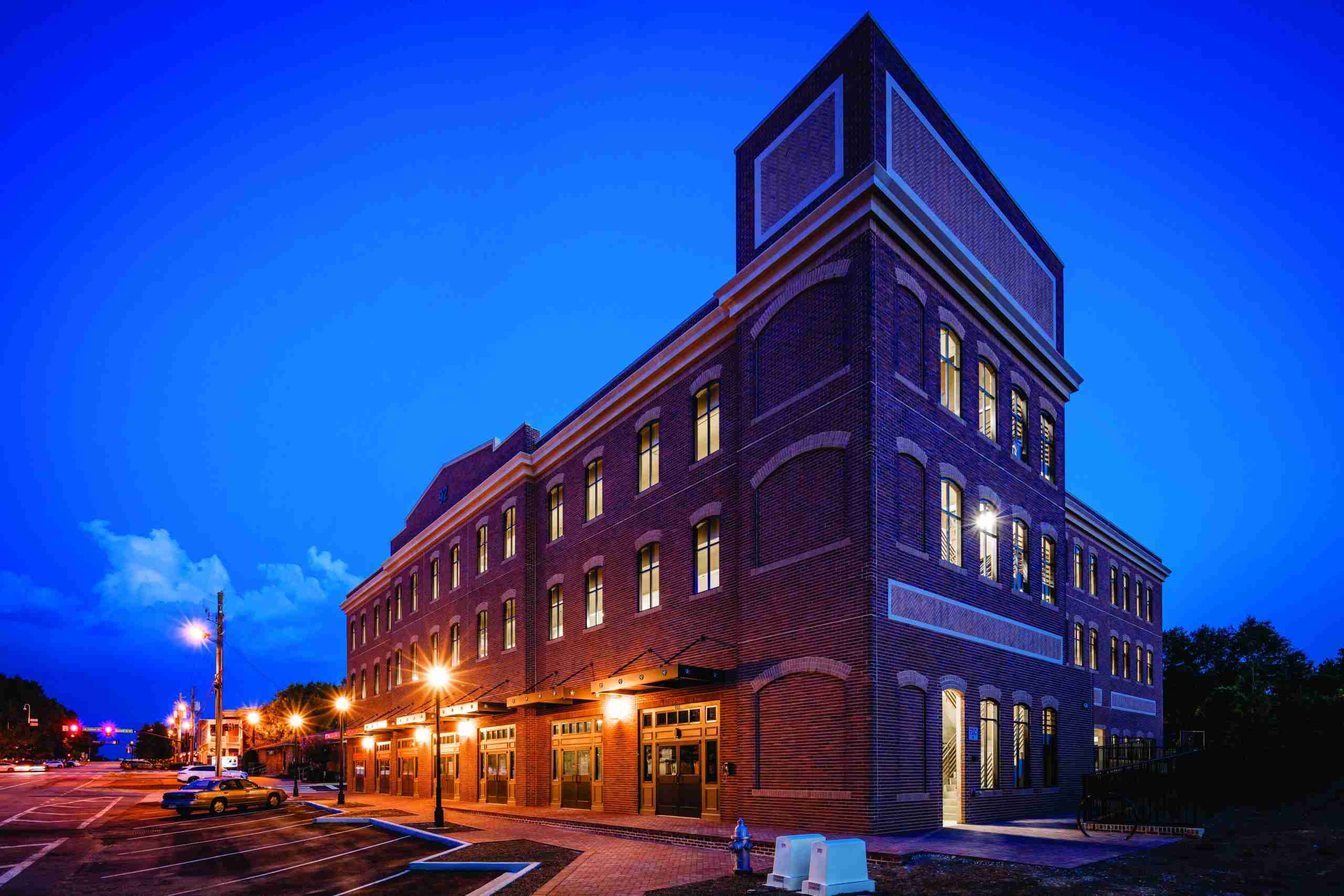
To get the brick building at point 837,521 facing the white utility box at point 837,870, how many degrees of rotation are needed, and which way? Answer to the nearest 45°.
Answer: approximately 45° to its left

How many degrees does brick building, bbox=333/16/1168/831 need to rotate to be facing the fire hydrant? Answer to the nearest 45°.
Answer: approximately 45° to its left

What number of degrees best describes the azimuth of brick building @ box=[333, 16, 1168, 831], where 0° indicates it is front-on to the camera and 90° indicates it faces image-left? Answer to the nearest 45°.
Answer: approximately 45°

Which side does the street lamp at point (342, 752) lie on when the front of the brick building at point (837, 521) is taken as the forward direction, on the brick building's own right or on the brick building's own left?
on the brick building's own right

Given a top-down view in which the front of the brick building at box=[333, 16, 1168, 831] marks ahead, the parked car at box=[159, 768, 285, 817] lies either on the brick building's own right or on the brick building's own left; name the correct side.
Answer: on the brick building's own right
